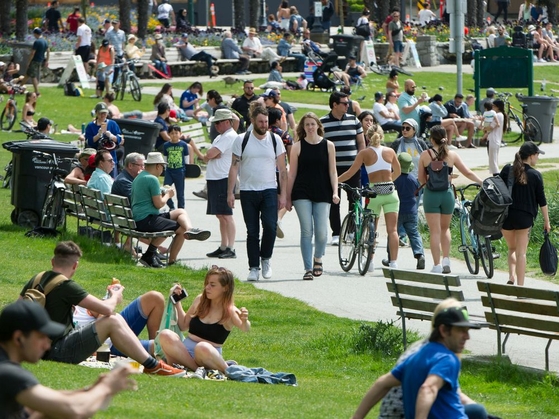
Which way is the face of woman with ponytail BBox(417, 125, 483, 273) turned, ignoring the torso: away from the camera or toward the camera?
away from the camera

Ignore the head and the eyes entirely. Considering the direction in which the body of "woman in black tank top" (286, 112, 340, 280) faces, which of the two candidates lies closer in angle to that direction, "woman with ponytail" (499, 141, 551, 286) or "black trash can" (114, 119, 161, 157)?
the woman with ponytail

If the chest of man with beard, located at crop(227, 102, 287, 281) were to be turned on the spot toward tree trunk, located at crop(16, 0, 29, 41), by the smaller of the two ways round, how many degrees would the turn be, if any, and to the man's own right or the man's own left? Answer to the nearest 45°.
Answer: approximately 180°

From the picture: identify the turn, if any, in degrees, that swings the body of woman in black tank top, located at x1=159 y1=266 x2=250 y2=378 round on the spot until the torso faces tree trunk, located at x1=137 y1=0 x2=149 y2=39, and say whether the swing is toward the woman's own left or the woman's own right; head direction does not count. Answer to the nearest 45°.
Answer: approximately 135° to the woman's own right

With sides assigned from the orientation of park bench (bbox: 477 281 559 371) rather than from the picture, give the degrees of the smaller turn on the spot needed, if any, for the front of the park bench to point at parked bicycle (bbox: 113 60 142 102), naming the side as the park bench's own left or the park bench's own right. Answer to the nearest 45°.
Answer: approximately 90° to the park bench's own left

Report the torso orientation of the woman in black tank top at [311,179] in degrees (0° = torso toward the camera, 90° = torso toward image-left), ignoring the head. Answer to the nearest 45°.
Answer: approximately 0°

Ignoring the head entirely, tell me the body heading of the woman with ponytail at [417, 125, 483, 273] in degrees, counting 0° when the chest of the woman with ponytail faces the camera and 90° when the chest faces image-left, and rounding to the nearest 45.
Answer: approximately 180°

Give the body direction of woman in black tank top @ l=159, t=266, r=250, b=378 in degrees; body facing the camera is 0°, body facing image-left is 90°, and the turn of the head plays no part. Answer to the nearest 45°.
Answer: approximately 45°

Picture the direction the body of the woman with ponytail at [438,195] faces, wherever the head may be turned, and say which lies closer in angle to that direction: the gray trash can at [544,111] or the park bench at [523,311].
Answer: the gray trash can

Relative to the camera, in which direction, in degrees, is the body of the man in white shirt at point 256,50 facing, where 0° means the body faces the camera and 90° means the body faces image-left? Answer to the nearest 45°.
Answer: approximately 315°

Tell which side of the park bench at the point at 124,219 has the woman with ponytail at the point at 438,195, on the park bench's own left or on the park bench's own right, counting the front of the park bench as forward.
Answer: on the park bench's own right

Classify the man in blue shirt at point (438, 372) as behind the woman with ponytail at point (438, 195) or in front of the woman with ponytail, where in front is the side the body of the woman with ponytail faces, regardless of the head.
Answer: behind
